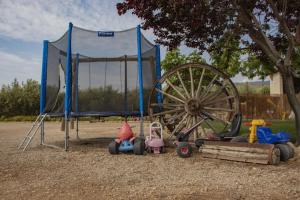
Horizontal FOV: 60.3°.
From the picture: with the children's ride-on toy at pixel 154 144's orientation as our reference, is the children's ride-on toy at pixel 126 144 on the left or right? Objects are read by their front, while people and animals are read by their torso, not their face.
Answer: on its right

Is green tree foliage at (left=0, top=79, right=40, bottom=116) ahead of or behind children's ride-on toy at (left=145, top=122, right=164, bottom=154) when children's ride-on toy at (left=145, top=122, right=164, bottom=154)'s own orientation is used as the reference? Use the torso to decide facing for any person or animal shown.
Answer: behind

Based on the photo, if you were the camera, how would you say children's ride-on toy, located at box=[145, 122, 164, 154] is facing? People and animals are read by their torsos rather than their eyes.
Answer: facing the viewer

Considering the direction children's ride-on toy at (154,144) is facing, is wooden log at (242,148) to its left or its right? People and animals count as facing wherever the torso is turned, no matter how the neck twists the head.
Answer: on its left

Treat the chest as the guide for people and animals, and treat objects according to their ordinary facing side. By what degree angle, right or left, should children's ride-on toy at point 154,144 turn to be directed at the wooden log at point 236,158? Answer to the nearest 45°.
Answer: approximately 45° to its left

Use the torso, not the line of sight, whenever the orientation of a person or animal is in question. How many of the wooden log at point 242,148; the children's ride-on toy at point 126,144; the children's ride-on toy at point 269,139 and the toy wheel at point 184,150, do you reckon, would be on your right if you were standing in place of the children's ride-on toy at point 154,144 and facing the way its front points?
1

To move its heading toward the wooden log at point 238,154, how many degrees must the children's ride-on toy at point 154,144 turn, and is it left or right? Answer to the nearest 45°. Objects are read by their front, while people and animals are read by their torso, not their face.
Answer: approximately 45° to its left

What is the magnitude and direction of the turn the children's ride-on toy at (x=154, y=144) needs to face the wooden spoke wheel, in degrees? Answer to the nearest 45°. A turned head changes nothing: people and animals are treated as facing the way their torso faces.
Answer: approximately 135° to its left

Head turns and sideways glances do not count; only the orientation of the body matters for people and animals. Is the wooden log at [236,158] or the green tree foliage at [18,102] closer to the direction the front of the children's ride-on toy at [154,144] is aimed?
the wooden log
